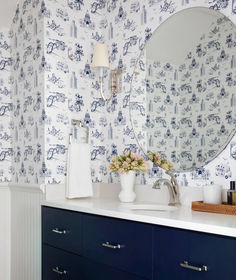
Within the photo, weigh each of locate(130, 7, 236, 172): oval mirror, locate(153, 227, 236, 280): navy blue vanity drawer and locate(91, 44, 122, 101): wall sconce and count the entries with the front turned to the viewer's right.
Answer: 0

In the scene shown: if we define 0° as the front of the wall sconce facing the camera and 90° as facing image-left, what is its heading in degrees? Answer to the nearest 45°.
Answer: approximately 45°

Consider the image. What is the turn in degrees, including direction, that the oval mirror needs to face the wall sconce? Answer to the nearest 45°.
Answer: approximately 90° to its right

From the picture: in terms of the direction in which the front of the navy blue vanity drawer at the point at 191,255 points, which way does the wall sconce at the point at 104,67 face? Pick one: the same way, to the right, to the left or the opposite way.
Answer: the same way

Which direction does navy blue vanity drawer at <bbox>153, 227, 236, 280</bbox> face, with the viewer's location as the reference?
facing the viewer and to the left of the viewer

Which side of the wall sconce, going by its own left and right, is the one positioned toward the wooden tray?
left

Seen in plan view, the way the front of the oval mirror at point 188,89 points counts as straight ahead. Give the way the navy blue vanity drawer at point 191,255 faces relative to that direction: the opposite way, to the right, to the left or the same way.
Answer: the same way

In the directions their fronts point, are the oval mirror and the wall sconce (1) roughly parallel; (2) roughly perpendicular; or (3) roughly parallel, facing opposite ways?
roughly parallel

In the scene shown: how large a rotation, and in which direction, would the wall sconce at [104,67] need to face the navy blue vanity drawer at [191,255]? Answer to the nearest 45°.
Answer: approximately 45° to its left

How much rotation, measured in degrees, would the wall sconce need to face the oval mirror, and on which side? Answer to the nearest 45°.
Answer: approximately 90° to its left
